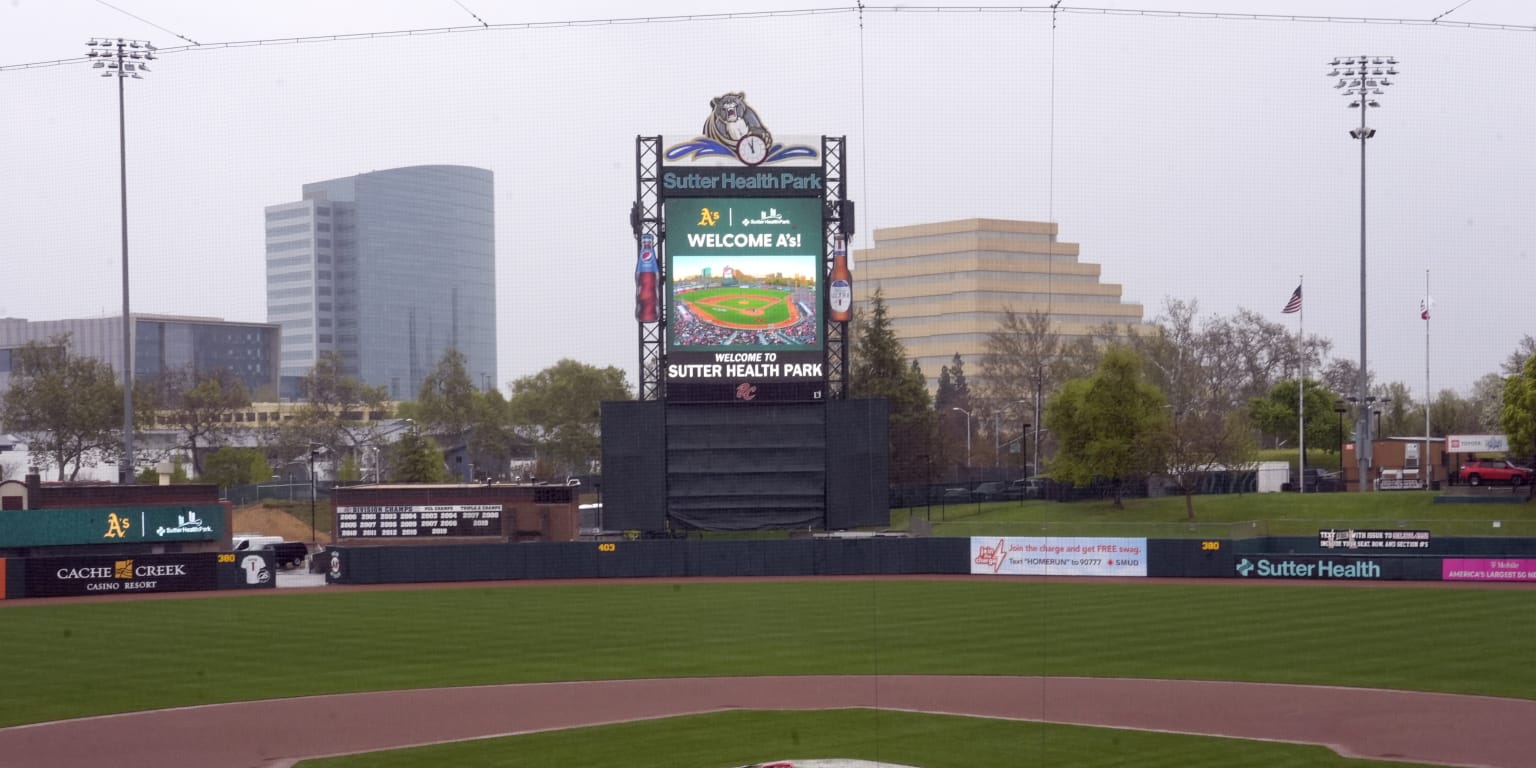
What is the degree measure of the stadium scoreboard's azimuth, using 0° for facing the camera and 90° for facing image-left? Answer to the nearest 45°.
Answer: approximately 0°

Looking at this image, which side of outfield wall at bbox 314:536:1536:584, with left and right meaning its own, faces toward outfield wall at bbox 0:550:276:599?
right

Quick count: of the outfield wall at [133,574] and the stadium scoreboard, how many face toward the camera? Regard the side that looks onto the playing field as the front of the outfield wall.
2

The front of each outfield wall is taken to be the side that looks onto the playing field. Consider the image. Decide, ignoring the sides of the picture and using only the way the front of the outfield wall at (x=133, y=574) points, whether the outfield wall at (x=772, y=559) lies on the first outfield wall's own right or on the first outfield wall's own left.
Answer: on the first outfield wall's own left

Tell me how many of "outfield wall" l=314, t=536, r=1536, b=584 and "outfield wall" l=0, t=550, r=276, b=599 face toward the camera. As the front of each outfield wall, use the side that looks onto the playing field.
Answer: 2

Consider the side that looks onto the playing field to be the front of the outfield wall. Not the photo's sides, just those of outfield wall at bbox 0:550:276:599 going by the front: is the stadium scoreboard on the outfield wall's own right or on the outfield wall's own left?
on the outfield wall's own left

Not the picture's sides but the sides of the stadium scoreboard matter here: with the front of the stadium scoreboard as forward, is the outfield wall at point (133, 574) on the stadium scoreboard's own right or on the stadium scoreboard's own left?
on the stadium scoreboard's own right
